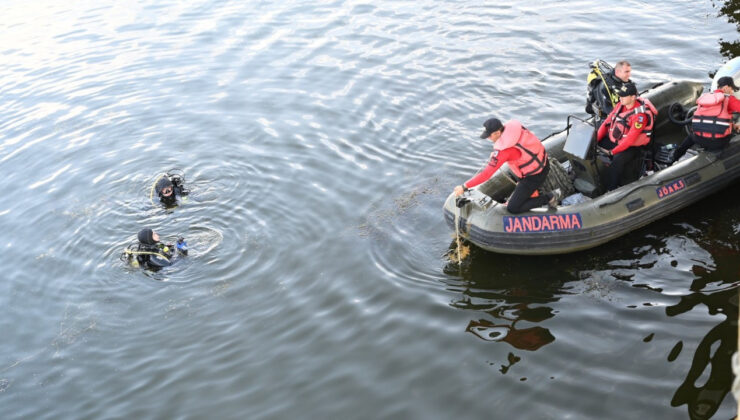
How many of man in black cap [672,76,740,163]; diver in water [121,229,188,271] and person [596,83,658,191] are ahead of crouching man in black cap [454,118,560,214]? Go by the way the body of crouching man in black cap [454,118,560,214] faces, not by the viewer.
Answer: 1

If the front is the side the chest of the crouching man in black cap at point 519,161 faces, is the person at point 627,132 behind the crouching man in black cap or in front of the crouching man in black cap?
behind

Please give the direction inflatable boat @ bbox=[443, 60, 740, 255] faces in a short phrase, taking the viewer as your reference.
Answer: facing the viewer and to the left of the viewer

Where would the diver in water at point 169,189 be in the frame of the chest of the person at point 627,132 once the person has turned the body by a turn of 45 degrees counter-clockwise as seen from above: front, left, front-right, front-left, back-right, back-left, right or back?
right

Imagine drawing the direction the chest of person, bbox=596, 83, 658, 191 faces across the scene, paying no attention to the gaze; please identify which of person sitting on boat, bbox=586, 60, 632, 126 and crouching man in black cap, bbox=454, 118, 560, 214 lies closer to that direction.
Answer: the crouching man in black cap

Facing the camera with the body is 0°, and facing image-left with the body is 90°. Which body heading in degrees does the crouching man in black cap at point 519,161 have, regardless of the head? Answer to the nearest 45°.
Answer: approximately 90°

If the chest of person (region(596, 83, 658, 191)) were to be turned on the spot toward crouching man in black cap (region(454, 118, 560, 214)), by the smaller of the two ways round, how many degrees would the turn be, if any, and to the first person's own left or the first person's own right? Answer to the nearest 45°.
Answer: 0° — they already face them

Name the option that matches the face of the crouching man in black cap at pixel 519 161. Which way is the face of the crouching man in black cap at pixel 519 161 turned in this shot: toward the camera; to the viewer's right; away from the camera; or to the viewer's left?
to the viewer's left

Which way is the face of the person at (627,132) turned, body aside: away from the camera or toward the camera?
toward the camera

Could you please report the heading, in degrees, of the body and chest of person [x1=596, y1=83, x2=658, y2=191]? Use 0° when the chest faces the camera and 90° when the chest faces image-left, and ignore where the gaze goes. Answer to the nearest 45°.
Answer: approximately 45°

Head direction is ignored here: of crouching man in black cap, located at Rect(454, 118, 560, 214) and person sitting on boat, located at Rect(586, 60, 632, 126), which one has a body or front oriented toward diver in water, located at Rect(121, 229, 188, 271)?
the crouching man in black cap
